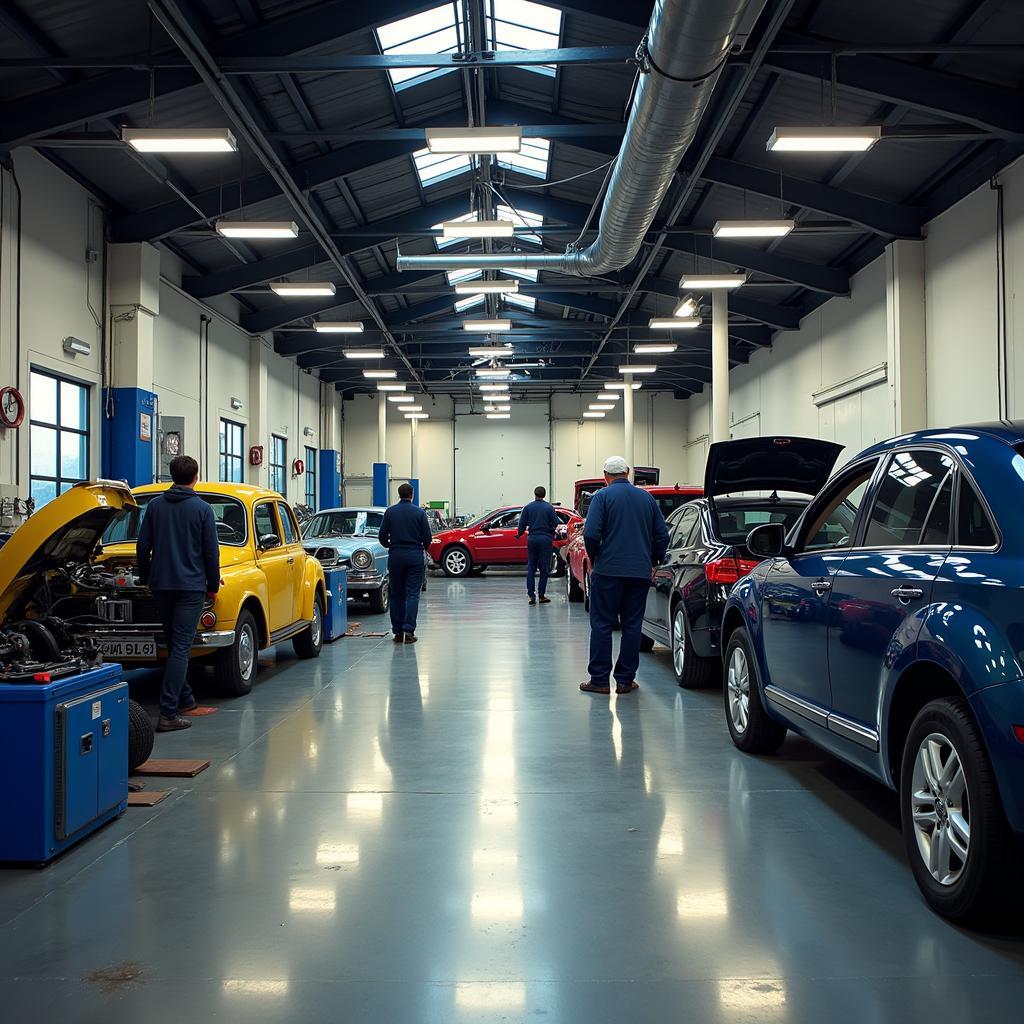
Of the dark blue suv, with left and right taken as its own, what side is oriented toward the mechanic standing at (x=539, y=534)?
front

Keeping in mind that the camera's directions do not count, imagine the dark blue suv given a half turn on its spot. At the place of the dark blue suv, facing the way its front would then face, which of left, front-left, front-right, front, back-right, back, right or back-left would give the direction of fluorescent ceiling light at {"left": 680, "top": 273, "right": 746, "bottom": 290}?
back-left

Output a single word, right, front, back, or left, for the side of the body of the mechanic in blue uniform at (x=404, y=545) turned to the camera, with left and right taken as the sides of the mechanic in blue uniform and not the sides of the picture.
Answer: back

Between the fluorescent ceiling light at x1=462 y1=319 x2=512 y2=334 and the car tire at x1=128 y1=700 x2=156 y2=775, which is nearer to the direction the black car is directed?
the fluorescent ceiling light

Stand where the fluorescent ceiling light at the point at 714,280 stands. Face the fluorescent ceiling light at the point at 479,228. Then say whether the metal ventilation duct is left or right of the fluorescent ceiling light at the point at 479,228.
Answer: left

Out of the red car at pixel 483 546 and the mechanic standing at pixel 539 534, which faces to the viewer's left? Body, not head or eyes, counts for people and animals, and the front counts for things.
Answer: the red car

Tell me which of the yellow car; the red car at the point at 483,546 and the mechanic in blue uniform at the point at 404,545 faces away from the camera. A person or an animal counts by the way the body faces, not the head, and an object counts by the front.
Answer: the mechanic in blue uniform

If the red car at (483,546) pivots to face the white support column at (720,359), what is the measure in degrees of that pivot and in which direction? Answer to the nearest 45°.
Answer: approximately 180°

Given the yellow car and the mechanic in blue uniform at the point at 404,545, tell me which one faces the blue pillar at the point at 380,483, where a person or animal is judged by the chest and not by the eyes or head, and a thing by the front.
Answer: the mechanic in blue uniform

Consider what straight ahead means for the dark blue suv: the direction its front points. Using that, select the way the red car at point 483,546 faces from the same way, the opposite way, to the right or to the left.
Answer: to the left

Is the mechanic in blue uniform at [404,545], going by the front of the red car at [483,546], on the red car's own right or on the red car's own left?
on the red car's own left

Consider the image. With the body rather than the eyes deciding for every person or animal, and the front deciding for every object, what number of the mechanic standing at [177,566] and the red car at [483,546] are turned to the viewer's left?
1

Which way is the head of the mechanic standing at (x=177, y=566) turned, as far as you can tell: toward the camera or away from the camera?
away from the camera

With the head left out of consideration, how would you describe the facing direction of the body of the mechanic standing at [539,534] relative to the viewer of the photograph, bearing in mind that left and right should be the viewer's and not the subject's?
facing away from the viewer

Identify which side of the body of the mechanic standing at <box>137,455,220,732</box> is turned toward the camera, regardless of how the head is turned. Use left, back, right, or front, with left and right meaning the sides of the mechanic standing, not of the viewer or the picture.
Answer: back

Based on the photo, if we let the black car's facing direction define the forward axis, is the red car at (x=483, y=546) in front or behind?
in front
